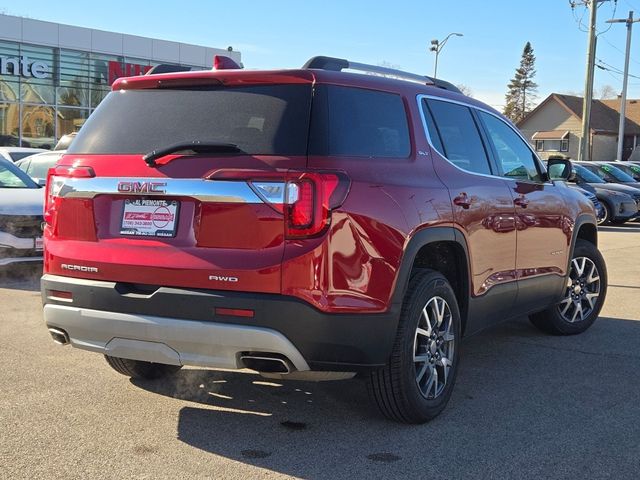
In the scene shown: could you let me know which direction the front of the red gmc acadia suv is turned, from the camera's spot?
facing away from the viewer and to the right of the viewer

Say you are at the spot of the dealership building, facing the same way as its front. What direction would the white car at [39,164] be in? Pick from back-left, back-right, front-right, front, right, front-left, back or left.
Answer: front-right

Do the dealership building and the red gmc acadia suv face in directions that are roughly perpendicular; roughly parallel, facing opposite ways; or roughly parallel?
roughly perpendicular

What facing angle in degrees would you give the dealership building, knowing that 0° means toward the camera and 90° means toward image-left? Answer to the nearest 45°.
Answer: approximately 315°

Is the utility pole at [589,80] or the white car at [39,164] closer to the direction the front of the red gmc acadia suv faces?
the utility pole

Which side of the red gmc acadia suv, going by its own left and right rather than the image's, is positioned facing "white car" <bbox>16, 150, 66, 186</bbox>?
left

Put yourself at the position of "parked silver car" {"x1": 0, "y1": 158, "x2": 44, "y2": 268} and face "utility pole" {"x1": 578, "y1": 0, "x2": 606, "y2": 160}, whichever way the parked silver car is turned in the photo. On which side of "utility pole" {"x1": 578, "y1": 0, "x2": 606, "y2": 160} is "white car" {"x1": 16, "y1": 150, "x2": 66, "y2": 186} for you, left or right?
left

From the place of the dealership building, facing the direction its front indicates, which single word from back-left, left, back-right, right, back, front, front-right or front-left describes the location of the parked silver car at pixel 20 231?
front-right

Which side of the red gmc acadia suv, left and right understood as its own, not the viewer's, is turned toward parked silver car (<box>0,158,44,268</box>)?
left
